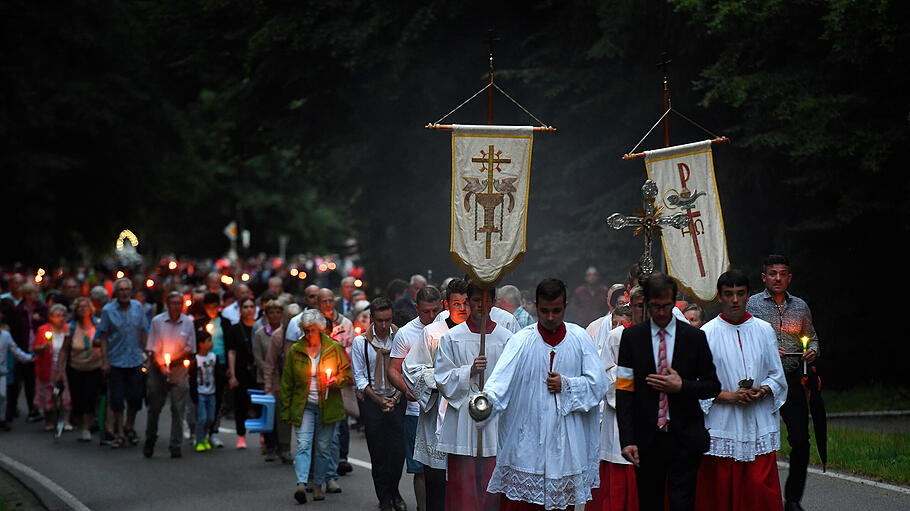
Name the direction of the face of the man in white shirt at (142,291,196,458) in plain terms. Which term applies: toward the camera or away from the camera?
toward the camera

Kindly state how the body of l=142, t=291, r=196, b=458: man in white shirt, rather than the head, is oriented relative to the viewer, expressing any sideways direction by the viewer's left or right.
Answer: facing the viewer

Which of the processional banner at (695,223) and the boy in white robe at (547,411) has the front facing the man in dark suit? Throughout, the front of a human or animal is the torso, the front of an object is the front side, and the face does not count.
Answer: the processional banner

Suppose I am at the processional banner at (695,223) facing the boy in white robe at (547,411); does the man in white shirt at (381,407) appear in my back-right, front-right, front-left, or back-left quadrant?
front-right

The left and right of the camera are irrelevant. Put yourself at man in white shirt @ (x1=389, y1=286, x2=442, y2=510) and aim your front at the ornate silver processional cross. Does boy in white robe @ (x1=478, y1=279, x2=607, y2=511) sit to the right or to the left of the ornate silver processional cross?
right

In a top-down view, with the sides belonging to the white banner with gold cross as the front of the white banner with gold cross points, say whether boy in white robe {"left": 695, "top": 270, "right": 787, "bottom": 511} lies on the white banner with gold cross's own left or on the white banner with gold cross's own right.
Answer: on the white banner with gold cross's own left

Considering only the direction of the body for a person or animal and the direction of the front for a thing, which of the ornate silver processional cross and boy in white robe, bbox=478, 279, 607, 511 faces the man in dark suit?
the ornate silver processional cross

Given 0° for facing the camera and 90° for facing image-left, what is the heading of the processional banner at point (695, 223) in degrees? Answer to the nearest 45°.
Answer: approximately 0°

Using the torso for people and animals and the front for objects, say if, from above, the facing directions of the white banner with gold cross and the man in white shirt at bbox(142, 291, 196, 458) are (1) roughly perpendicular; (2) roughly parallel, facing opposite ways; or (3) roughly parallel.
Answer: roughly parallel

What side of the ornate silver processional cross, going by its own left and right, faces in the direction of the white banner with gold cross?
right

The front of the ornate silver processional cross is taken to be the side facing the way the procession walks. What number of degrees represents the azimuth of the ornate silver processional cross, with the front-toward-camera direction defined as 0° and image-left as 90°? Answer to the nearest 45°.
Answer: approximately 0°

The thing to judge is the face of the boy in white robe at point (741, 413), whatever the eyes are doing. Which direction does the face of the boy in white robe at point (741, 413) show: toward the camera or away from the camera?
toward the camera

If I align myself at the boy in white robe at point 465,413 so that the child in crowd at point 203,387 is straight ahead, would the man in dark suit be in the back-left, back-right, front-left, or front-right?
back-right
